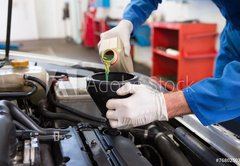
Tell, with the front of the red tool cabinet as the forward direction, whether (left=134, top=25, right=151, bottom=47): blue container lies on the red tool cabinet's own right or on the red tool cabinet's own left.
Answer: on the red tool cabinet's own right

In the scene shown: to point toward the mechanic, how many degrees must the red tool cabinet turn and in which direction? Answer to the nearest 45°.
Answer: approximately 45° to its left

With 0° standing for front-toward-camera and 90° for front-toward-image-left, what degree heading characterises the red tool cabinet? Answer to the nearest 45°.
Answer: approximately 45°

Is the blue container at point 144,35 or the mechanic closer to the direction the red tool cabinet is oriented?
the mechanic

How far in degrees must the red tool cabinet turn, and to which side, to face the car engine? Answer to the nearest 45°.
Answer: approximately 45° to its left
